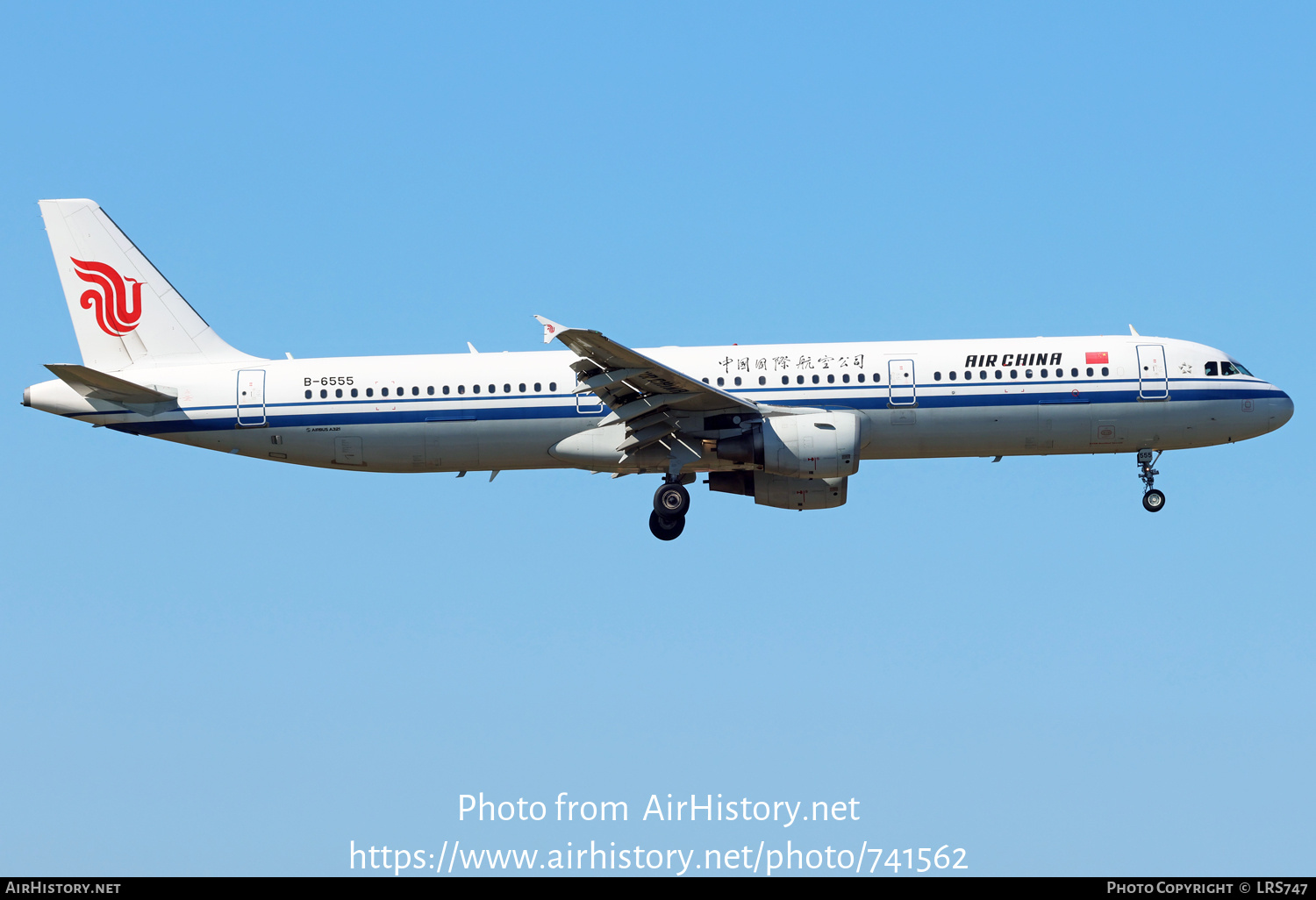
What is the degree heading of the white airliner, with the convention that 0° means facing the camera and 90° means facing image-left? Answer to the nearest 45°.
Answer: approximately 270°
